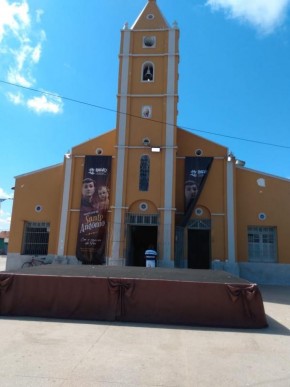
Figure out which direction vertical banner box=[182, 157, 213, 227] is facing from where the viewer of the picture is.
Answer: facing the viewer

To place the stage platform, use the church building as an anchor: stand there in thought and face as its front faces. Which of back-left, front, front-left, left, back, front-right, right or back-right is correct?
front

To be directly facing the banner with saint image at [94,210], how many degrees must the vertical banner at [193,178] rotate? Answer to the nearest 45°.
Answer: approximately 90° to its right

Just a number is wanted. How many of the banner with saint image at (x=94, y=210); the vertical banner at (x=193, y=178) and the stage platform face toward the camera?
3

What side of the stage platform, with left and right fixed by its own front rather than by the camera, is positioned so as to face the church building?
back

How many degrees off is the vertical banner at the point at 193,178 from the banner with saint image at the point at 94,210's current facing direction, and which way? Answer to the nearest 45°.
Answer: approximately 90° to its left

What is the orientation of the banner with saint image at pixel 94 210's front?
toward the camera

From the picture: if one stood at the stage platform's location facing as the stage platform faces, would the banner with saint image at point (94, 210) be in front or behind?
behind

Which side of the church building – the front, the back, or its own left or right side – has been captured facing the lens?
front

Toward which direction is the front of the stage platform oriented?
toward the camera

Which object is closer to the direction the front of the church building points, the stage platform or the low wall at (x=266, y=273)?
the stage platform
